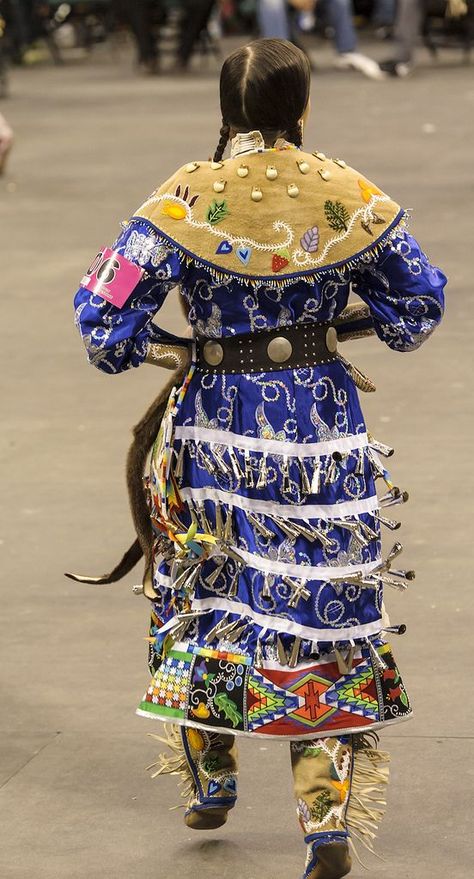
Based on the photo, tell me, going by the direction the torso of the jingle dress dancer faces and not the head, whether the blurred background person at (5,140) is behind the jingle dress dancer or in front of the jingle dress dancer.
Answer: in front

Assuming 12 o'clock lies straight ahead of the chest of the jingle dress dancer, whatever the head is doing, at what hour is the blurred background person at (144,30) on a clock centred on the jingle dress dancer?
The blurred background person is roughly at 12 o'clock from the jingle dress dancer.

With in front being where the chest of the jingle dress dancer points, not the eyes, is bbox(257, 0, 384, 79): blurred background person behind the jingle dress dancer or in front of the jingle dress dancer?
in front

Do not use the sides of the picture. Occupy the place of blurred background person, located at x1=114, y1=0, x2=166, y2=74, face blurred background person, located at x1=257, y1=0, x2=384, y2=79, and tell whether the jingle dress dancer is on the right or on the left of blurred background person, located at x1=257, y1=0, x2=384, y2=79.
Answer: right

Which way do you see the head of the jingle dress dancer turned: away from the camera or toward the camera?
away from the camera

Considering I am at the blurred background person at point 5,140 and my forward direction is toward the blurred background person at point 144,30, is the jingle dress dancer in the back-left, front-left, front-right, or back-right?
back-right

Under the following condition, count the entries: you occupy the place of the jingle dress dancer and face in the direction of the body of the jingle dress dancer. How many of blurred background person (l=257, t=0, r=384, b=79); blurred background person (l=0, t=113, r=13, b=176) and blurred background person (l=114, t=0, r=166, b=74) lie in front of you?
3

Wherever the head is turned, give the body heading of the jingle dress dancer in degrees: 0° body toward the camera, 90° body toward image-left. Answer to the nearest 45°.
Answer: approximately 180°
